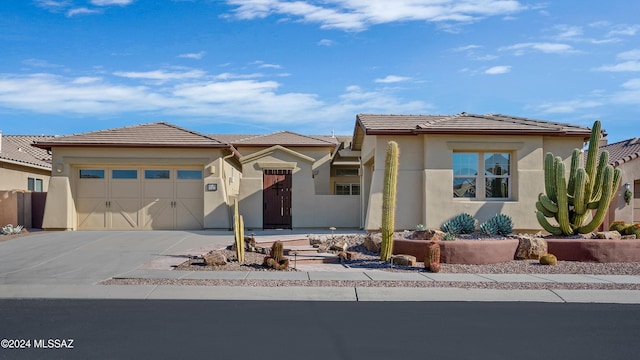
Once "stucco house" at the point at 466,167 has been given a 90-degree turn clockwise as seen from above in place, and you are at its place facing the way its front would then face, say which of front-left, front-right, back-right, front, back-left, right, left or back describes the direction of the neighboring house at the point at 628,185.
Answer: back-right

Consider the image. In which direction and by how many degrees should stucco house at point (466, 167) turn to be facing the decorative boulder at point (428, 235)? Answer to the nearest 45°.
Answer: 0° — it already faces it

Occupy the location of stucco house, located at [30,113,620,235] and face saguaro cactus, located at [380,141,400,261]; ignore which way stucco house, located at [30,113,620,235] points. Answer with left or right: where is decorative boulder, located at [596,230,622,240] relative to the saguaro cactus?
left

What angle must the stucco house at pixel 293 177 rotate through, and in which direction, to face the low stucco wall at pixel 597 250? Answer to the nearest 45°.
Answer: approximately 45° to its left

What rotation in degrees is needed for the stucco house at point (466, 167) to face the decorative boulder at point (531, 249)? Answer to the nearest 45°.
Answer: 0° — it already faces it

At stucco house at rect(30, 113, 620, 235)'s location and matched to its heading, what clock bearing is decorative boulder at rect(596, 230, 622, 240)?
The decorative boulder is roughly at 10 o'clock from the stucco house.

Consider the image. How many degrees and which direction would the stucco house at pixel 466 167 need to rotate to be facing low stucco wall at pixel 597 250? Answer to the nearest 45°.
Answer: approximately 45° to its left

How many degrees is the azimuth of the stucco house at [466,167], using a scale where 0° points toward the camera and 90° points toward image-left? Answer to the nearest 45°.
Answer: approximately 0°

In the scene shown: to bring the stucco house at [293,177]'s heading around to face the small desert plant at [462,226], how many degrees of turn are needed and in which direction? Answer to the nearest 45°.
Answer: approximately 45° to its left
